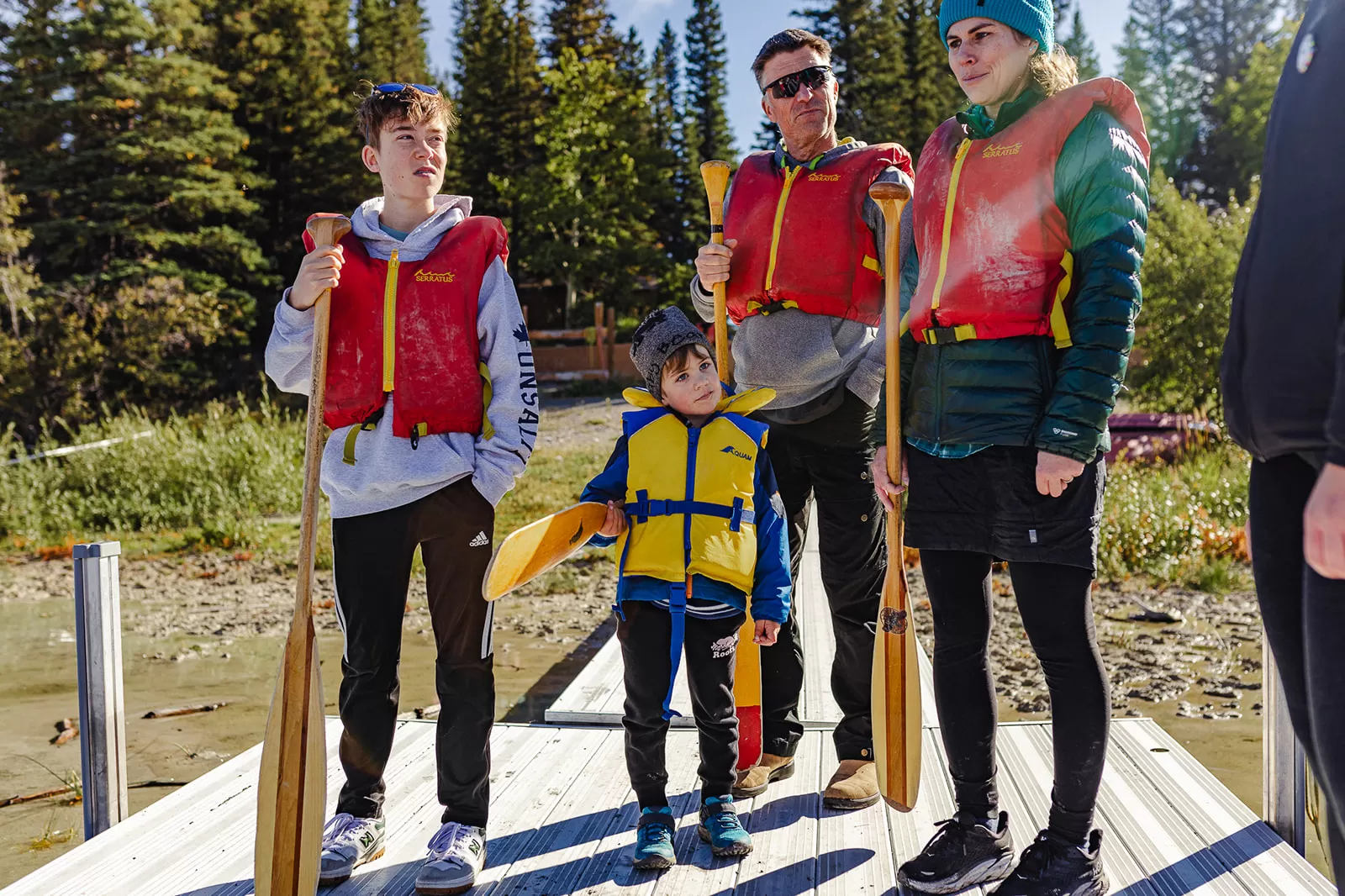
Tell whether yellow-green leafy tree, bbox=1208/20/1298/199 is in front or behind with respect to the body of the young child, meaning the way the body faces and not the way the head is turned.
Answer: behind

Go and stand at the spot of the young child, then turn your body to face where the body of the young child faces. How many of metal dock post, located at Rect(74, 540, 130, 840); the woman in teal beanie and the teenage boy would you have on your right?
2

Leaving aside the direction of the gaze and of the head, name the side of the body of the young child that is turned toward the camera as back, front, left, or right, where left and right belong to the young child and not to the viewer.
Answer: front

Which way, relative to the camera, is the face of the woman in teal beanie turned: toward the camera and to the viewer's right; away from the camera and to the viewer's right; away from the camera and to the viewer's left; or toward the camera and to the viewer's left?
toward the camera and to the viewer's left

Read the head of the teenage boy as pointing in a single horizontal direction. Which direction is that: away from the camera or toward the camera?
toward the camera

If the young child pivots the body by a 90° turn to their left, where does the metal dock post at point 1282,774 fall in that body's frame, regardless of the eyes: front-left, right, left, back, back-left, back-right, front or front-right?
front

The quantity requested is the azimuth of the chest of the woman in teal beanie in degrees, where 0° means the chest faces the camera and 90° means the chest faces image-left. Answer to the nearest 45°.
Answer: approximately 45°

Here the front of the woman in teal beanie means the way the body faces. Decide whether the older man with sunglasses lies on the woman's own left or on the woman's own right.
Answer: on the woman's own right

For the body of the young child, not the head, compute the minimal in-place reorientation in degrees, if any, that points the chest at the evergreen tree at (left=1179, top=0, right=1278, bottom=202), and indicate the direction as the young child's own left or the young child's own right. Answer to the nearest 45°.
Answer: approximately 135° to the young child's own left

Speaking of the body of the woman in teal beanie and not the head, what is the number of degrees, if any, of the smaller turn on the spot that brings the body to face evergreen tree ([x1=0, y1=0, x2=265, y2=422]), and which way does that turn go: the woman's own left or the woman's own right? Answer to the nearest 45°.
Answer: approximately 90° to the woman's own right

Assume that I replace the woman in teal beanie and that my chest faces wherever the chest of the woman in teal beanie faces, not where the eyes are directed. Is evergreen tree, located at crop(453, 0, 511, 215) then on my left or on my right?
on my right
